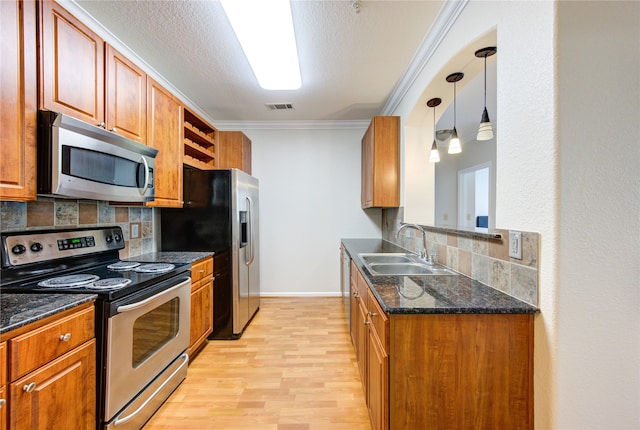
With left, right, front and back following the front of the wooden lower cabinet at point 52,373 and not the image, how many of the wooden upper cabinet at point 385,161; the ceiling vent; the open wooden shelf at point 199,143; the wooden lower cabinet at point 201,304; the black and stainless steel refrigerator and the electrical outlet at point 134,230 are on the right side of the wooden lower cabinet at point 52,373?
0

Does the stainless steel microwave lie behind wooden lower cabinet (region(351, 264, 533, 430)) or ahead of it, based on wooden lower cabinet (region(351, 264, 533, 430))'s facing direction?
ahead

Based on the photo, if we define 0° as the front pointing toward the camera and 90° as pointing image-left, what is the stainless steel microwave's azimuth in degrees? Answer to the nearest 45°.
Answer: approximately 315°

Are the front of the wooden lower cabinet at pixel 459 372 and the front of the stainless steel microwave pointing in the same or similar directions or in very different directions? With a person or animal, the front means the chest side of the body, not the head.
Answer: very different directions

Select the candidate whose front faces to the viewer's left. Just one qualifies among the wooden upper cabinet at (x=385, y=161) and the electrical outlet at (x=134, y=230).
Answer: the wooden upper cabinet

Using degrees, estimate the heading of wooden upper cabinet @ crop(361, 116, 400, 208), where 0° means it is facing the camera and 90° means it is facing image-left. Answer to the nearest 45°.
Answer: approximately 90°

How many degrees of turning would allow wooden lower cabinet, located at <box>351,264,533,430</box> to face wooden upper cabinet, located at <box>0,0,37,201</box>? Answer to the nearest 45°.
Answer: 0° — it already faces it

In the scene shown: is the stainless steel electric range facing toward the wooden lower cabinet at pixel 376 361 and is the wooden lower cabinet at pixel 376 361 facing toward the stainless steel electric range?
yes

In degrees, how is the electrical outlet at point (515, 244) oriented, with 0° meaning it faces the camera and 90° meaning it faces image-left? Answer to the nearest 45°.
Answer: approximately 45°

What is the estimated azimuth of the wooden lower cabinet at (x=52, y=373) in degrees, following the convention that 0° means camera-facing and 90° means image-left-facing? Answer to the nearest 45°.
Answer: approximately 315°

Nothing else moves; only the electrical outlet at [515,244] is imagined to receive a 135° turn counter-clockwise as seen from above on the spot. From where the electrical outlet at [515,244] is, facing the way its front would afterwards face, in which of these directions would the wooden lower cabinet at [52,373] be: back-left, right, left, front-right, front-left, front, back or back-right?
back-right

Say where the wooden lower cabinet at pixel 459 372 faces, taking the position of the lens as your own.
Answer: facing to the left of the viewer

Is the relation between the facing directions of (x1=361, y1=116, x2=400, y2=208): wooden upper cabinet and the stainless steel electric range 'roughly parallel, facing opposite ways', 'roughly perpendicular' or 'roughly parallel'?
roughly parallel, facing opposite ways
